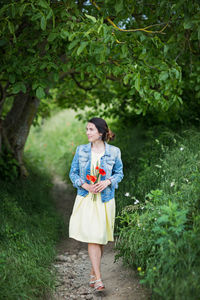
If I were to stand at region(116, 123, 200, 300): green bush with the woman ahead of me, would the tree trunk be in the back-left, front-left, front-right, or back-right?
front-right

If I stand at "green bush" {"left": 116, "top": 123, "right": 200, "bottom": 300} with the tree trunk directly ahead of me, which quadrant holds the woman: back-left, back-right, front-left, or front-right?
front-left

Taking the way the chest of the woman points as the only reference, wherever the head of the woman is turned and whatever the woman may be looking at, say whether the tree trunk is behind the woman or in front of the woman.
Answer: behind

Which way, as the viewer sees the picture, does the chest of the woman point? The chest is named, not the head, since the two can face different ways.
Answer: toward the camera

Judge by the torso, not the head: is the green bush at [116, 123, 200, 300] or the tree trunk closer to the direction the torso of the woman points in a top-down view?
the green bush

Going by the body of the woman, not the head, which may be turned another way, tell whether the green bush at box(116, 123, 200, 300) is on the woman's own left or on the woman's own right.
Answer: on the woman's own left
